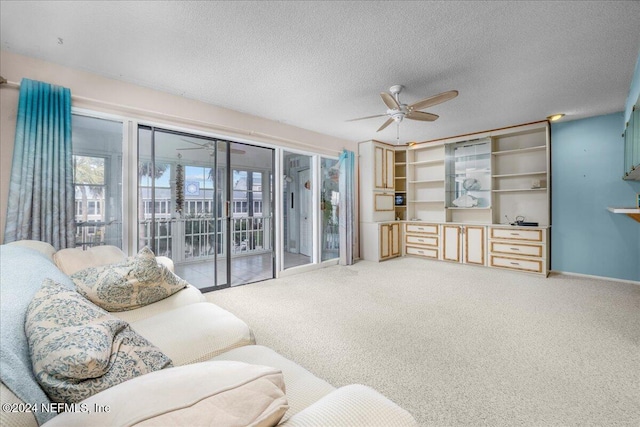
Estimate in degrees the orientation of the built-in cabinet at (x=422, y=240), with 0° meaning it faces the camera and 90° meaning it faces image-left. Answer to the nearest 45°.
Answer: approximately 45°

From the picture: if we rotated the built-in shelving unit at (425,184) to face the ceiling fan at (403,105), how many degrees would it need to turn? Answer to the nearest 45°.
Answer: approximately 45° to its left

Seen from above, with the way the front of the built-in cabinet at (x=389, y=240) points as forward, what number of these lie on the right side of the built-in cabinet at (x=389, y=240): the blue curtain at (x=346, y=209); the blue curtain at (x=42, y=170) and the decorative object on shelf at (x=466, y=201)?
2

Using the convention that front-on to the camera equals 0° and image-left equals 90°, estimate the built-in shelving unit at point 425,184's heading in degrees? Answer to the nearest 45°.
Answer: approximately 45°

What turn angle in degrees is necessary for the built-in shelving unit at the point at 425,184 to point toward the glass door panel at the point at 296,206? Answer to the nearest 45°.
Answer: approximately 45° to its right

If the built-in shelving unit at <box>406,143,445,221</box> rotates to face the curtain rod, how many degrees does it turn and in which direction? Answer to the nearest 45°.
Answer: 0° — it already faces it

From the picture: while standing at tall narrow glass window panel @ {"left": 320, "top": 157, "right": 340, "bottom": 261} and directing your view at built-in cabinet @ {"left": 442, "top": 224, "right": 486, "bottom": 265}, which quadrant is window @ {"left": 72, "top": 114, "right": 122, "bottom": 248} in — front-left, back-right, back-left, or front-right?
back-right
